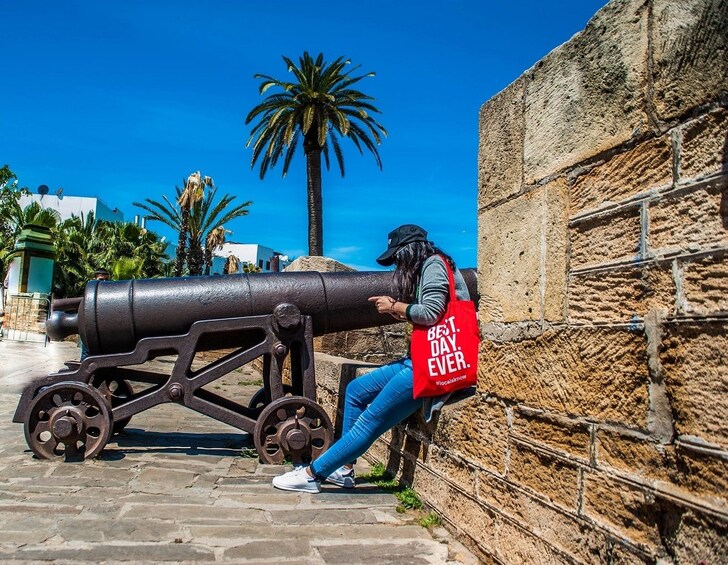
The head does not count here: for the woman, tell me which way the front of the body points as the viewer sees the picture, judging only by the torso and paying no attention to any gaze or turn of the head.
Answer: to the viewer's left

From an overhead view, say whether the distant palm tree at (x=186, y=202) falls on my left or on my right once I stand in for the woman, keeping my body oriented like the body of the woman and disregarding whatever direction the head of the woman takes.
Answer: on my right

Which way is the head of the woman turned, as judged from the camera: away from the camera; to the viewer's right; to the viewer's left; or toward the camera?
to the viewer's left

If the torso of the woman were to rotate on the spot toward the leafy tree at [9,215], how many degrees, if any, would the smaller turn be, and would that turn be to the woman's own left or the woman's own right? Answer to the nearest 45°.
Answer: approximately 45° to the woman's own right

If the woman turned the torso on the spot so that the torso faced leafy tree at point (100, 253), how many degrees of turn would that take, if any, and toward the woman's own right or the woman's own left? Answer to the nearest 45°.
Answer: approximately 45° to the woman's own right

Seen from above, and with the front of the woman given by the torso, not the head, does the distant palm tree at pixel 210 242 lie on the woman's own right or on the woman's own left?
on the woman's own right
